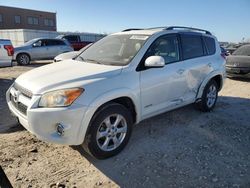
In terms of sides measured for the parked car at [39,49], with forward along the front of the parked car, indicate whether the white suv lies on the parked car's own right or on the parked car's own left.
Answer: on the parked car's own left

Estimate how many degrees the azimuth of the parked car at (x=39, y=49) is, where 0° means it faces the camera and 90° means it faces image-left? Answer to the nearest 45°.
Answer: approximately 90°

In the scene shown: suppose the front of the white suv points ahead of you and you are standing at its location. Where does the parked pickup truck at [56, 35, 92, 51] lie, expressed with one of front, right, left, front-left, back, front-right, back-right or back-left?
back-right

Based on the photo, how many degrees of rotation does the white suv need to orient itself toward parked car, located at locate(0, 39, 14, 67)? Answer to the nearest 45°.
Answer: approximately 90° to its right

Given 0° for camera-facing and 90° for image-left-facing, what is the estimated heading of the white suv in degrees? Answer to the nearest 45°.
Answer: approximately 45°

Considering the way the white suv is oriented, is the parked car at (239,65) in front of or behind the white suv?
behind
